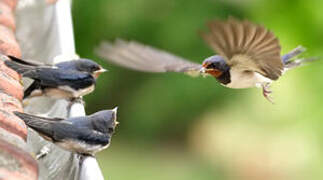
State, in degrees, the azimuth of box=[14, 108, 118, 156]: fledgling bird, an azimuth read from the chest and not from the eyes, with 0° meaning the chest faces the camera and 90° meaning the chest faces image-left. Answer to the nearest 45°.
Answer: approximately 270°
